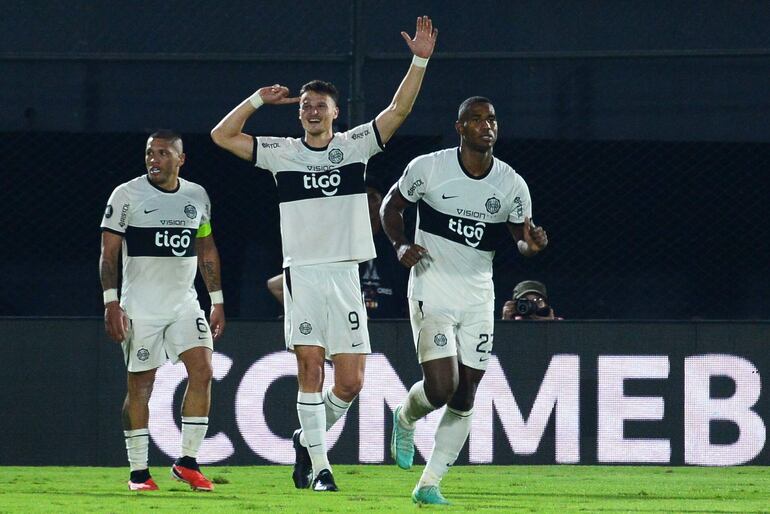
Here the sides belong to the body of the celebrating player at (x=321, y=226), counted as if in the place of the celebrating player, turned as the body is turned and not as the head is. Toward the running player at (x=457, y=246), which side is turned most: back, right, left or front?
left

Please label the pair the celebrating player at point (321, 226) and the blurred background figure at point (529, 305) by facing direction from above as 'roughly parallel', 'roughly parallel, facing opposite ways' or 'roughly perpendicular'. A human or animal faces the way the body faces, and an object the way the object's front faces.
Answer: roughly parallel

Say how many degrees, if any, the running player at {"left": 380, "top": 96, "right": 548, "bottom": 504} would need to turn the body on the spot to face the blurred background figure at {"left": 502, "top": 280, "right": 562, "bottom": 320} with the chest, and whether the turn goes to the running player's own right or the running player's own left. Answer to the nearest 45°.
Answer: approximately 135° to the running player's own left

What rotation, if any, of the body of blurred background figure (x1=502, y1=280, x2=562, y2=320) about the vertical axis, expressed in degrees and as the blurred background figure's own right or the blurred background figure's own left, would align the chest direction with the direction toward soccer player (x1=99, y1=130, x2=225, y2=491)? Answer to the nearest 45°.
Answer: approximately 45° to the blurred background figure's own right

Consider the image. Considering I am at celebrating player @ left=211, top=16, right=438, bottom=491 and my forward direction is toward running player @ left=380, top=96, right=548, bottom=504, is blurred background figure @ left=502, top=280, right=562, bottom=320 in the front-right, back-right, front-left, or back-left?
front-left

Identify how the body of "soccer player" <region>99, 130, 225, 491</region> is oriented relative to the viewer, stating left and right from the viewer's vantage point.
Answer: facing the viewer

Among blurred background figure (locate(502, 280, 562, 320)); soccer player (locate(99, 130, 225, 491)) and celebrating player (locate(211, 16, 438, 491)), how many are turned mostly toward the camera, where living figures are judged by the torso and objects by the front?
3

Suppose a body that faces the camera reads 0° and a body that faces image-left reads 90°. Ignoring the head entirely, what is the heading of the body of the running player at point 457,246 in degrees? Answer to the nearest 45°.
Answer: approximately 315°

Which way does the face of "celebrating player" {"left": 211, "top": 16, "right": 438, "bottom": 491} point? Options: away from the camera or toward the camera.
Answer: toward the camera

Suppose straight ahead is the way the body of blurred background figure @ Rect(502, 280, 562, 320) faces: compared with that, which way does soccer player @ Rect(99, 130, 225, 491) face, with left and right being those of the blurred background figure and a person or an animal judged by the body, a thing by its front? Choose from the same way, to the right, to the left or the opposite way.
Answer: the same way

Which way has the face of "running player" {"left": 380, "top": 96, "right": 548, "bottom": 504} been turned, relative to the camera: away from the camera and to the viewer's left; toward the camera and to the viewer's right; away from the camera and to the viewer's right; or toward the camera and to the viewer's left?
toward the camera and to the viewer's right

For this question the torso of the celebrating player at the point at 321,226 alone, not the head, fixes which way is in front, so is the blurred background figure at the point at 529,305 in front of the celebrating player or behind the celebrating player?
behind

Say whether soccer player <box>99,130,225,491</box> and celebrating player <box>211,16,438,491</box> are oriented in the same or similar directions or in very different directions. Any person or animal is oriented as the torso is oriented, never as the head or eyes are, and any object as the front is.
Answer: same or similar directions

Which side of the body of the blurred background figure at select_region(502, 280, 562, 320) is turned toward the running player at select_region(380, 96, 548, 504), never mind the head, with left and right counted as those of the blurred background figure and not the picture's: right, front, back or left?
front
